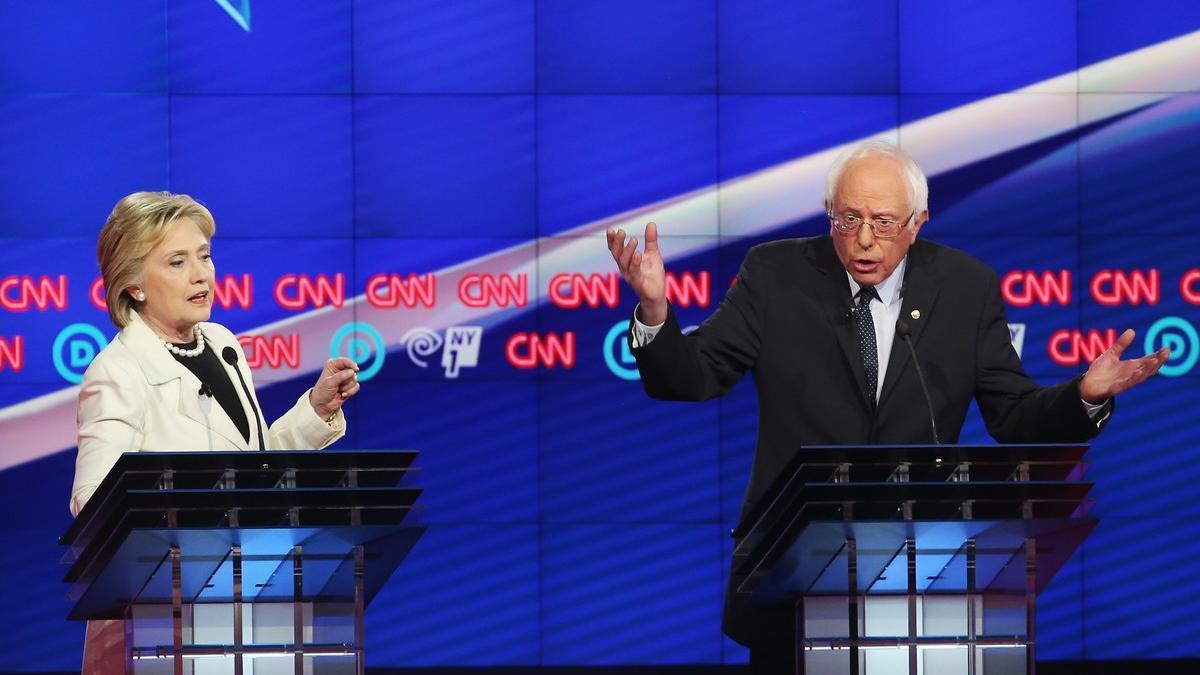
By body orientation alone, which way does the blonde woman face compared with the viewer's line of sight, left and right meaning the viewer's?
facing the viewer and to the right of the viewer

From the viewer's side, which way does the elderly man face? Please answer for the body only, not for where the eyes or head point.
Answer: toward the camera

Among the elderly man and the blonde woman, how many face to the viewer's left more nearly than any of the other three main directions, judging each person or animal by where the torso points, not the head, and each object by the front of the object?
0

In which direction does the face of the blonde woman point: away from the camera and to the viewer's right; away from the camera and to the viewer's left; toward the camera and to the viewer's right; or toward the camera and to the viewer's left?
toward the camera and to the viewer's right

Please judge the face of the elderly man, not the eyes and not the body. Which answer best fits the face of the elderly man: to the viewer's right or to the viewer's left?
to the viewer's left

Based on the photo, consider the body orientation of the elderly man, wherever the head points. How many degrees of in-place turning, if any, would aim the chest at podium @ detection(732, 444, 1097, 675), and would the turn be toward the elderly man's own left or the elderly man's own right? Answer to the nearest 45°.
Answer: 0° — they already face it

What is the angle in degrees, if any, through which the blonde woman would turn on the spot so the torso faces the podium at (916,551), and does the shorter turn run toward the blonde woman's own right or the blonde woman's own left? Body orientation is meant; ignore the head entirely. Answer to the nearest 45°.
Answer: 0° — they already face it
